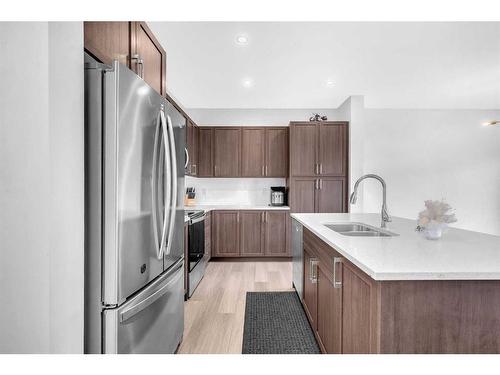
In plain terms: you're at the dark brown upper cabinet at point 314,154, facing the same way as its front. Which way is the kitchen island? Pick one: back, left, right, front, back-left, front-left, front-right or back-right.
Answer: front

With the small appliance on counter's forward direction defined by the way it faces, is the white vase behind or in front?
in front

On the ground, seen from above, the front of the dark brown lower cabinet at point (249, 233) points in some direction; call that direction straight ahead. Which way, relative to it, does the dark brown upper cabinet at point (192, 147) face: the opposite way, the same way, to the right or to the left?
to the left

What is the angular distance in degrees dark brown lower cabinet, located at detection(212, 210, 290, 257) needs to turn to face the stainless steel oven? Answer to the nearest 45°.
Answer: approximately 45° to its right

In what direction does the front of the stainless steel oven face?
to the viewer's right

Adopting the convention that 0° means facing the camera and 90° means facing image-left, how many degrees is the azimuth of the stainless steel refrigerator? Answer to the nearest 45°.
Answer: approximately 315°

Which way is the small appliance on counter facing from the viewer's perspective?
toward the camera

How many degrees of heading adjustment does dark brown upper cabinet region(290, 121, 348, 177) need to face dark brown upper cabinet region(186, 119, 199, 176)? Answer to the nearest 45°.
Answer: approximately 90° to its right

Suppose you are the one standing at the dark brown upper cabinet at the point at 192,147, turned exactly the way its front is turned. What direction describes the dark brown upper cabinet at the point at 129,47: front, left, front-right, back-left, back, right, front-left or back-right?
right

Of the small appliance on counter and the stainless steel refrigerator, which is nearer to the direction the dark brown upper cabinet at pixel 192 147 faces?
the small appliance on counter

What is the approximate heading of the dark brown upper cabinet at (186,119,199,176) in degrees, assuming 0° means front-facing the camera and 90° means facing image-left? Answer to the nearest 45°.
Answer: approximately 270°

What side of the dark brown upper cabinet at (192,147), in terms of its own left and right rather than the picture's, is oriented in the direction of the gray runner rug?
right

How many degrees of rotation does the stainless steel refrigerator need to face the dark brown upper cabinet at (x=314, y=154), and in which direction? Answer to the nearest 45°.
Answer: approximately 90° to its left

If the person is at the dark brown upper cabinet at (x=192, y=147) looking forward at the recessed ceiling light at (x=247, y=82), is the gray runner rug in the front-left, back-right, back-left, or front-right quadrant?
front-right

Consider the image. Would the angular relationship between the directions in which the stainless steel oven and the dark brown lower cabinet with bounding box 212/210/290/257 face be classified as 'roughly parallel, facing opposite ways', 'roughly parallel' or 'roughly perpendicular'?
roughly perpendicular

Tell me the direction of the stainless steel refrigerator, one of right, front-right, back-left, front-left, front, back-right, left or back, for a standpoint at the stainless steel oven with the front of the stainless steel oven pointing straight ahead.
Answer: right
